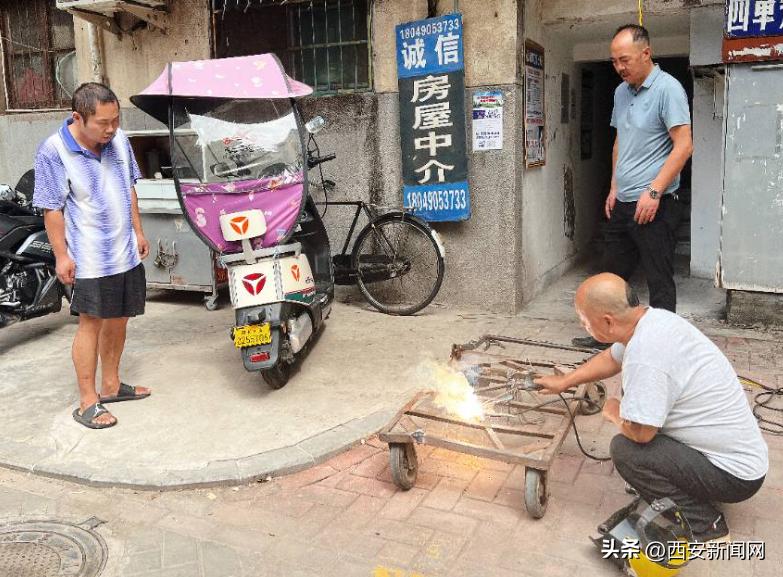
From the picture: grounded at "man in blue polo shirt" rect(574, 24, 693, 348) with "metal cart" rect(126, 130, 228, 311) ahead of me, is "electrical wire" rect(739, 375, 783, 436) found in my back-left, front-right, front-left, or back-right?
back-left

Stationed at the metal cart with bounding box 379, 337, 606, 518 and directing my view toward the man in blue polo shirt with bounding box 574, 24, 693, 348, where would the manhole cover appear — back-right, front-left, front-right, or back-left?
back-left

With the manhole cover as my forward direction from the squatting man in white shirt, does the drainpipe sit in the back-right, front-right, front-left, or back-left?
front-right

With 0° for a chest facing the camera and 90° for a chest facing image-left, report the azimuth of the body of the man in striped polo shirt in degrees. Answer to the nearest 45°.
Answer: approximately 315°

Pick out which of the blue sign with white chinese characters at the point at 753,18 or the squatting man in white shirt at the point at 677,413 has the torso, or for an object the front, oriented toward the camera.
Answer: the blue sign with white chinese characters

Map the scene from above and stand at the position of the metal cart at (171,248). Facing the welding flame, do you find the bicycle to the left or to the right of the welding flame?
left

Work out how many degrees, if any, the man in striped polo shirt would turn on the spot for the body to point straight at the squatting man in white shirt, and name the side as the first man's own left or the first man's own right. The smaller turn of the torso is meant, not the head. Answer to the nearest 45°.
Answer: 0° — they already face them

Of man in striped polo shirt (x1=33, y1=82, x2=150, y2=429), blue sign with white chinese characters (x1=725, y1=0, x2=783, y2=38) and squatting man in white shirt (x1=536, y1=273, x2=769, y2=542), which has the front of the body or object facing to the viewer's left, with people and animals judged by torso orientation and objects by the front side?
the squatting man in white shirt

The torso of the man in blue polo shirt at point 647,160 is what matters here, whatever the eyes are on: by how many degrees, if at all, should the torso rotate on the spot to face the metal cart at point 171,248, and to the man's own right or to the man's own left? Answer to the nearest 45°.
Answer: approximately 45° to the man's own right

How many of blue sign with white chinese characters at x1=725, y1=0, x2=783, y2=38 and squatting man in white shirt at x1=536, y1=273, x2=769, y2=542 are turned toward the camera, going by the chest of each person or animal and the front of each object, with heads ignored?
1

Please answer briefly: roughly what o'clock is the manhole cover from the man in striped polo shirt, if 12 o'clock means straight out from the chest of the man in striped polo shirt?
The manhole cover is roughly at 2 o'clock from the man in striped polo shirt.

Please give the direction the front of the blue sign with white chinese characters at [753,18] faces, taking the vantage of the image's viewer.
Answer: facing the viewer

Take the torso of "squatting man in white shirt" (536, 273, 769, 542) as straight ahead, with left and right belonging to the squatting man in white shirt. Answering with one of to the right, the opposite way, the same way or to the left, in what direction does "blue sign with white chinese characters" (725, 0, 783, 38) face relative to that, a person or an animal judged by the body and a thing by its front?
to the left

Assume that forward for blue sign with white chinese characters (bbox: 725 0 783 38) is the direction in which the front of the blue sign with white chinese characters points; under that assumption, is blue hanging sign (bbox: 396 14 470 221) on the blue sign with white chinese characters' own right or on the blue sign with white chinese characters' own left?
on the blue sign with white chinese characters' own right

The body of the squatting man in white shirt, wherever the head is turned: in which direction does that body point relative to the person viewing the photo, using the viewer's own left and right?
facing to the left of the viewer

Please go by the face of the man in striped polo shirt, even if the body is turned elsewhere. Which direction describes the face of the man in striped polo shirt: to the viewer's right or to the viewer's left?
to the viewer's right

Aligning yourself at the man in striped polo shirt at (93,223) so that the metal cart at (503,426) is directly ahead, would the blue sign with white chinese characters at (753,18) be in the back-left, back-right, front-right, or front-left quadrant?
front-left

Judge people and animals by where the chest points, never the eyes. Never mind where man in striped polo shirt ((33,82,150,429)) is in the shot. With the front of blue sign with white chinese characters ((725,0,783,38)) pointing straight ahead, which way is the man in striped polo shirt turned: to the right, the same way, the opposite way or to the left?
to the left

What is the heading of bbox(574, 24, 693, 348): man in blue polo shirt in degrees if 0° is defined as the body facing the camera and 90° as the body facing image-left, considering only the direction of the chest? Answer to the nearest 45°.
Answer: approximately 45°
